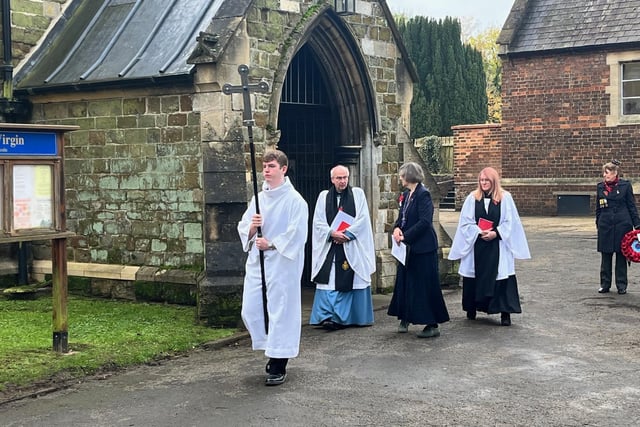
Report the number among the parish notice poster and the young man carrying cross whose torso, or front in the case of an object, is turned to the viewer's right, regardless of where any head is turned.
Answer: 0

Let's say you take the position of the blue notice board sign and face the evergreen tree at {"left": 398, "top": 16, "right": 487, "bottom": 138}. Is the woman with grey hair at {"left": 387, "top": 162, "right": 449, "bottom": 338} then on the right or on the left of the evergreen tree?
right

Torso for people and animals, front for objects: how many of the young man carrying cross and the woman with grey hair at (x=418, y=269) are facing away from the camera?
0

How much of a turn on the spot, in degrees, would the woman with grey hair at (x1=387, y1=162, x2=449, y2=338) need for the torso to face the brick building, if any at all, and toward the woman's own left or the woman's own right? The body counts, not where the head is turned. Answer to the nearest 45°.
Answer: approximately 135° to the woman's own right

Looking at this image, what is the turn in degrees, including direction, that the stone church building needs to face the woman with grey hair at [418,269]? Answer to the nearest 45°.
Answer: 0° — it already faces them

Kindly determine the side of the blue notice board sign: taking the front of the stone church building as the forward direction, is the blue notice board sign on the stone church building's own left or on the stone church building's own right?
on the stone church building's own right

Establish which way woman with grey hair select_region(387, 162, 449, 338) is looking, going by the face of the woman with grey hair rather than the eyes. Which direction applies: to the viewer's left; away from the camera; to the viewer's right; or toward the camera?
to the viewer's left

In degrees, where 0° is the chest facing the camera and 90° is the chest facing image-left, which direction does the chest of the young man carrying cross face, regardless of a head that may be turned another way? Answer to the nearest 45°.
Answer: approximately 45°

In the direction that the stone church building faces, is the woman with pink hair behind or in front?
in front

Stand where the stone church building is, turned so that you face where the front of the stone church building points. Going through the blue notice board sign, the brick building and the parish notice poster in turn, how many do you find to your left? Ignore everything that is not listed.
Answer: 1

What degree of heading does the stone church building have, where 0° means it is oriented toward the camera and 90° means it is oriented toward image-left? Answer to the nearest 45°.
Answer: approximately 315°

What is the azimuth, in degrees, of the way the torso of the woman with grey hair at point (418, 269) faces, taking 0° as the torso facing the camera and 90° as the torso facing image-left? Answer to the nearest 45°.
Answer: approximately 45°

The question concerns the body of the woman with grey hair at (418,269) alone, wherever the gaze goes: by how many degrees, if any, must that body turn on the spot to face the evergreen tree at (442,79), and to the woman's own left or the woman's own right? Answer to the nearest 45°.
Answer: approximately 135° to the woman's own right
